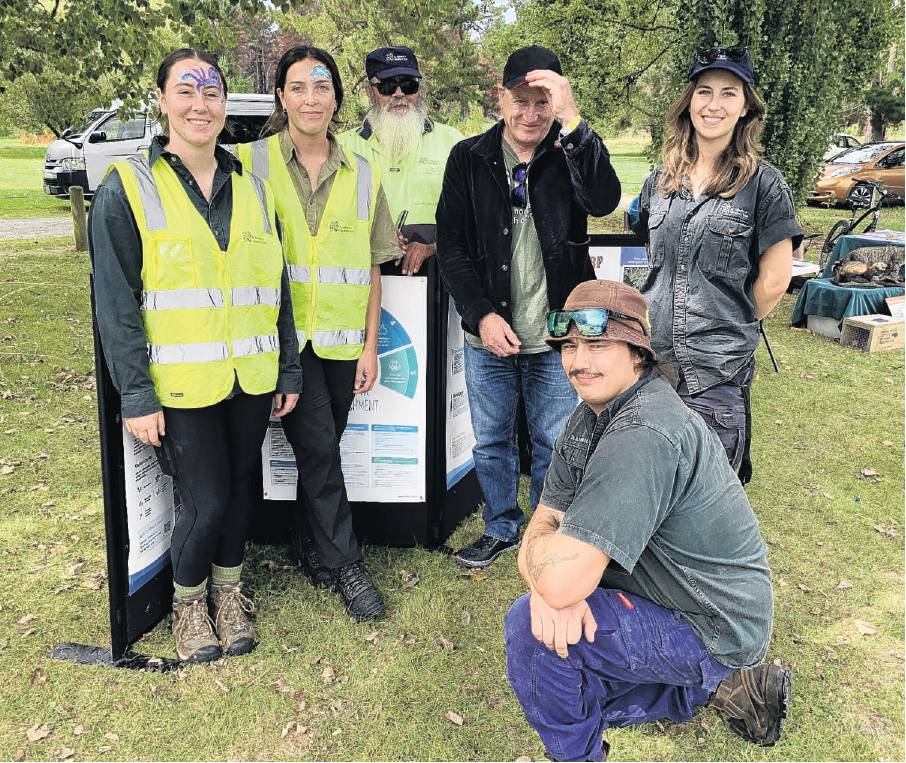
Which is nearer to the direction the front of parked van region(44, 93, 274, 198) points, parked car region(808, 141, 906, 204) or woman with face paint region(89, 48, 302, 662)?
the woman with face paint

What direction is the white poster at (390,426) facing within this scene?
toward the camera

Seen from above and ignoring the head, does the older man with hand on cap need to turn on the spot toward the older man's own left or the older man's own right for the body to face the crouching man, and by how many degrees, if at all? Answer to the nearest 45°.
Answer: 0° — they already face them

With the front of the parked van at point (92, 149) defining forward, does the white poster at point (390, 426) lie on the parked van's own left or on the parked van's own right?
on the parked van's own left

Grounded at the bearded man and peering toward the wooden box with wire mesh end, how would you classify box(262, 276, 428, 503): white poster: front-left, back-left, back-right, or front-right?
back-right

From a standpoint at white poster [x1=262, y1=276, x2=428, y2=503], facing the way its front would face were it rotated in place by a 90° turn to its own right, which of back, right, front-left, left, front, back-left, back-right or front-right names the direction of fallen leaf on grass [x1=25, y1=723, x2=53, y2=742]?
front-left

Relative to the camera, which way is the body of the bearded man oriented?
toward the camera

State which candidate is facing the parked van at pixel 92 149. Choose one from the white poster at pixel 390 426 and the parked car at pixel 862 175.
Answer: the parked car at pixel 862 175

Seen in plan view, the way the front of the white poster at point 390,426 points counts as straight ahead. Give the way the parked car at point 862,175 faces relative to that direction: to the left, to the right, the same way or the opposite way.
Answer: to the right

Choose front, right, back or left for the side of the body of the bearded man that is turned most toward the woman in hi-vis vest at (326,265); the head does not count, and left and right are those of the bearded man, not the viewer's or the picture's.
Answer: front
